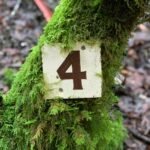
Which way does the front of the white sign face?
toward the camera
